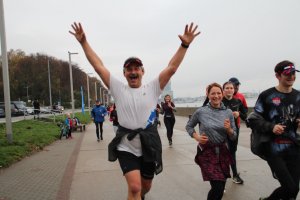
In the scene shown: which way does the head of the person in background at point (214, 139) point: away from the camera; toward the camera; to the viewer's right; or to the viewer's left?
toward the camera

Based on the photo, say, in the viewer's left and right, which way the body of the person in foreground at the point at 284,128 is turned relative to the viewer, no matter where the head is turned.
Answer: facing the viewer and to the right of the viewer

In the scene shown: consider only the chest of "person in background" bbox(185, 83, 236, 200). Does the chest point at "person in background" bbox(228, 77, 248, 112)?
no

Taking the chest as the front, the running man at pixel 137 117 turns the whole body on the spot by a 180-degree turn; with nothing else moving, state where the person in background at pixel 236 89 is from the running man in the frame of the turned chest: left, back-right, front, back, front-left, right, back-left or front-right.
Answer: front-right

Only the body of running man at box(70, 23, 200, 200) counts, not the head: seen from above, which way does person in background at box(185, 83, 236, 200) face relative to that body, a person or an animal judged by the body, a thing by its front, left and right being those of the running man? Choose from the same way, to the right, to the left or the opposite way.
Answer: the same way

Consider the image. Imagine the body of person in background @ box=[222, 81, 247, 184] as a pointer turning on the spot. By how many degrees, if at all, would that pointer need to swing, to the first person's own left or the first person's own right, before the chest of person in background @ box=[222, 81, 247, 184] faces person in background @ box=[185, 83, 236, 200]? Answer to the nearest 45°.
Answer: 0° — they already face them

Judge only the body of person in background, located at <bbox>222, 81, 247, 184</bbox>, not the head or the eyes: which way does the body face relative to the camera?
toward the camera

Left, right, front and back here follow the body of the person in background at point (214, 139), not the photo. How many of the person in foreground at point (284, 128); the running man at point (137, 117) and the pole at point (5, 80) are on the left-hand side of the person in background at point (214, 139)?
1

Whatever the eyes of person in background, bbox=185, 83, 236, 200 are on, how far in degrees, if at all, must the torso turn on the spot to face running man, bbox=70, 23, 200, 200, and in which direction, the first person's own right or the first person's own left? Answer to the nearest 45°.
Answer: approximately 45° to the first person's own right

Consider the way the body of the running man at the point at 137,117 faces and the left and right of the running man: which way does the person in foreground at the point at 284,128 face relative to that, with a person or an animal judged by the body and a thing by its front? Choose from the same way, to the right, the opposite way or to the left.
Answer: the same way

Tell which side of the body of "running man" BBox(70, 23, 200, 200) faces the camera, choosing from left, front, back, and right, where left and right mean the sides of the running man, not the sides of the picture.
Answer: front

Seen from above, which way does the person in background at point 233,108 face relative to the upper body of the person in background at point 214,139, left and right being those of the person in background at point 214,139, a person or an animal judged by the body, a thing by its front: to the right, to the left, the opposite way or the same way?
the same way

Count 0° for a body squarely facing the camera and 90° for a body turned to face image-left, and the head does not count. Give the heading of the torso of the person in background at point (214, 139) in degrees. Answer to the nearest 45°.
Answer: approximately 0°

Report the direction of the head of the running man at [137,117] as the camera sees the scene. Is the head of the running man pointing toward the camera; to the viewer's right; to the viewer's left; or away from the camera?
toward the camera

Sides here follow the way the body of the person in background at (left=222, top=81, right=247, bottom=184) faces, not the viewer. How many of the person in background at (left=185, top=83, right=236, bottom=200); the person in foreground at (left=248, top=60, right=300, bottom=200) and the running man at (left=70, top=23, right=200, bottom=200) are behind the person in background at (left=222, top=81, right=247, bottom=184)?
0
